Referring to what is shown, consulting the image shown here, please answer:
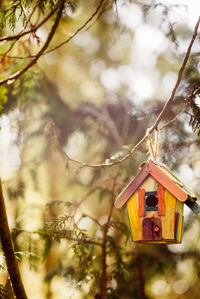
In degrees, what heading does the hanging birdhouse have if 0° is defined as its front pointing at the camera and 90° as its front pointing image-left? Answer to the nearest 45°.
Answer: approximately 0°

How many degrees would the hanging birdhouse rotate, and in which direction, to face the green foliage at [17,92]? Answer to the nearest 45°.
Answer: approximately 135° to its right
